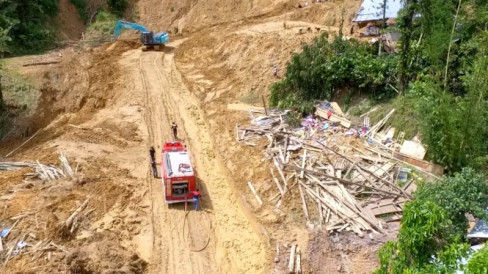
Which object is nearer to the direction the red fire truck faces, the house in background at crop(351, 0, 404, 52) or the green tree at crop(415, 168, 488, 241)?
the house in background

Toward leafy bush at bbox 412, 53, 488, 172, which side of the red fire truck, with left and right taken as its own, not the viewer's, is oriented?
right

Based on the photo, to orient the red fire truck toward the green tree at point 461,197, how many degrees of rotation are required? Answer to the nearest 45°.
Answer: approximately 135° to its right

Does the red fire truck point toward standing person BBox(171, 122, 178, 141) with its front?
yes

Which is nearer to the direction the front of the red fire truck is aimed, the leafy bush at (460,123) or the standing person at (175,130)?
the standing person

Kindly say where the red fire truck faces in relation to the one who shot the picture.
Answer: facing away from the viewer

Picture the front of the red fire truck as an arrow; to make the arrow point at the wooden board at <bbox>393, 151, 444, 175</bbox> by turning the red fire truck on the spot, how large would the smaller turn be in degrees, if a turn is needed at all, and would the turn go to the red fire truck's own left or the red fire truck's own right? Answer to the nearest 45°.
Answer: approximately 90° to the red fire truck's own right

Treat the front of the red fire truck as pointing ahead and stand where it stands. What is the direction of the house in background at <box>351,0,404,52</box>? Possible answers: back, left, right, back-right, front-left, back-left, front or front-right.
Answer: front-right
